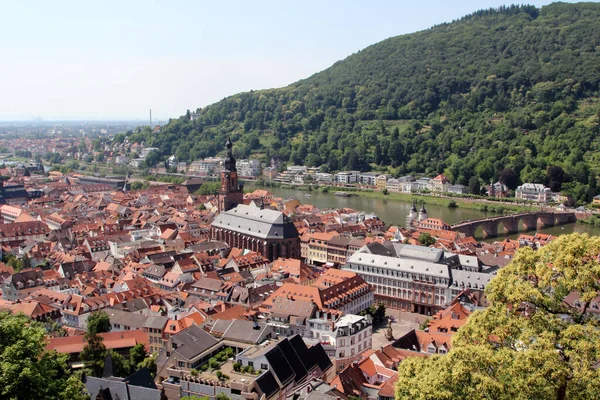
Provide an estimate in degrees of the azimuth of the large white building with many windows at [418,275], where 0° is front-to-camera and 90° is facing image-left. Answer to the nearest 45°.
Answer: approximately 45°
